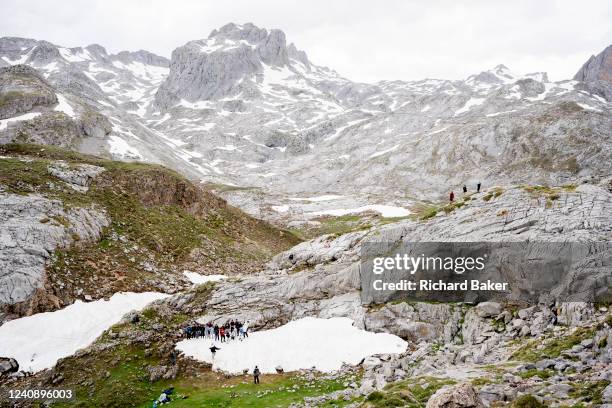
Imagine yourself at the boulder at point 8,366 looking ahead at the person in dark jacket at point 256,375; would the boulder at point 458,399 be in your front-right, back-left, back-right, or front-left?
front-right

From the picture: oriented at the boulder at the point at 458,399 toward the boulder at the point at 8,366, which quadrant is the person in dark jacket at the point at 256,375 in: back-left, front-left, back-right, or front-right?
front-right
